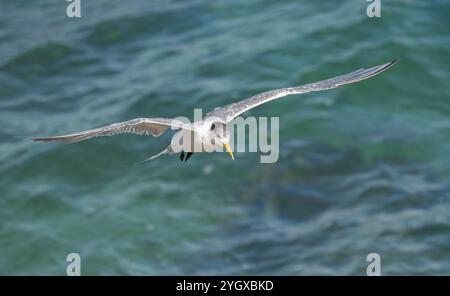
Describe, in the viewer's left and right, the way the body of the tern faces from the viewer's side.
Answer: facing the viewer and to the right of the viewer
